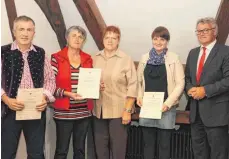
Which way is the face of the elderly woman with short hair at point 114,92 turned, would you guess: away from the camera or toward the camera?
toward the camera

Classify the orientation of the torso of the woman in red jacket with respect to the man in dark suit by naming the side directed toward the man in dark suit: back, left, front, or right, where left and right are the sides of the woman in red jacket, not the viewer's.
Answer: left

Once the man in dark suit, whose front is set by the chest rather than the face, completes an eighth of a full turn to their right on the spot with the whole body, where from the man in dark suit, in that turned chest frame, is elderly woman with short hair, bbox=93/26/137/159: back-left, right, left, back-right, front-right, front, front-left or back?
front

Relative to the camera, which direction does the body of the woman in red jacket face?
toward the camera

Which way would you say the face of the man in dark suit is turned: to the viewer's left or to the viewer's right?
to the viewer's left

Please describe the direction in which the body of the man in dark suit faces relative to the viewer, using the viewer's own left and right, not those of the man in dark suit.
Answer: facing the viewer and to the left of the viewer

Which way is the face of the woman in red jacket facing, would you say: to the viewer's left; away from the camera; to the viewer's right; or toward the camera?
toward the camera

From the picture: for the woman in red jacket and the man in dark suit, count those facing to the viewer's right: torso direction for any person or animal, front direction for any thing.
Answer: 0

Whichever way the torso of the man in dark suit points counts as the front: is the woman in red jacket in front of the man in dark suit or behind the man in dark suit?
in front
